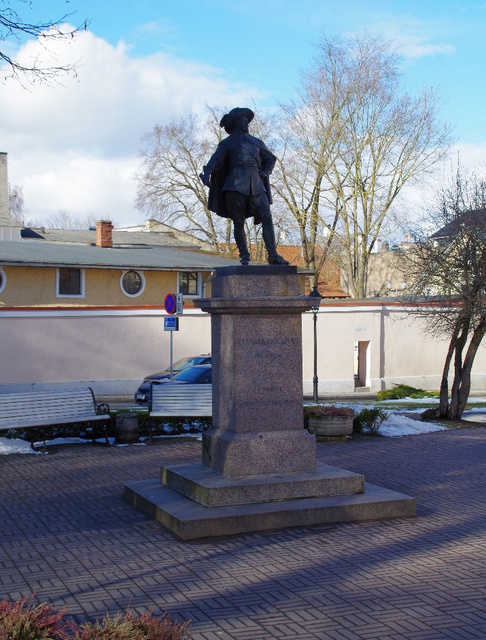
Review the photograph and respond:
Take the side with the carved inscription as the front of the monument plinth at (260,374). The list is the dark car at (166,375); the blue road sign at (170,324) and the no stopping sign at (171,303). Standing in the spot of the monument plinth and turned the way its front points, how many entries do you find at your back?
3

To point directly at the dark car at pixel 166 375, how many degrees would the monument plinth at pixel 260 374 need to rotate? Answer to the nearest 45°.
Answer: approximately 180°

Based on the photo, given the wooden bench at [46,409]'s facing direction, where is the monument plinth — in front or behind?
in front

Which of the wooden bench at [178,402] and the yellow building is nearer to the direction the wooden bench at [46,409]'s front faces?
the wooden bench

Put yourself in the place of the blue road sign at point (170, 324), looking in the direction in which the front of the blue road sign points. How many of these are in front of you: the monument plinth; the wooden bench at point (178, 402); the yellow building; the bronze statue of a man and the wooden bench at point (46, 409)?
4

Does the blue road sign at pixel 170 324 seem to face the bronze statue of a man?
yes

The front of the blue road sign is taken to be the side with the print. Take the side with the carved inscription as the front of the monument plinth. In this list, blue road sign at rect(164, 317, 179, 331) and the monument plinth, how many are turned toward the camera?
2

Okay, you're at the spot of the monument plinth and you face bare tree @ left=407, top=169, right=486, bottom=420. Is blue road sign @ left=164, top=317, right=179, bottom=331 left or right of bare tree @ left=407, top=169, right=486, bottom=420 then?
left

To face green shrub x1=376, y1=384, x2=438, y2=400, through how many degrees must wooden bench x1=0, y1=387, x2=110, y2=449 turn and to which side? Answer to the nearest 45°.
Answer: approximately 90° to its left

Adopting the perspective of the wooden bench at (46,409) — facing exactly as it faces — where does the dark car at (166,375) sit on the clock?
The dark car is roughly at 8 o'clock from the wooden bench.
